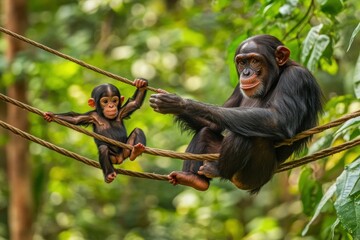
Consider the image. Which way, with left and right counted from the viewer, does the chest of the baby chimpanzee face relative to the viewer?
facing the viewer

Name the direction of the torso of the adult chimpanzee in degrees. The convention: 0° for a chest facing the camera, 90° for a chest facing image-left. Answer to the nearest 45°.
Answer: approximately 45°

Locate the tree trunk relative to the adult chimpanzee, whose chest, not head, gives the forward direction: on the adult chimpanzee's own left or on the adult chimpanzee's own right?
on the adult chimpanzee's own right

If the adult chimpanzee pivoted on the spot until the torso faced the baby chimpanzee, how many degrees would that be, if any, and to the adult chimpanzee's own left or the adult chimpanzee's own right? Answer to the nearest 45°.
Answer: approximately 45° to the adult chimpanzee's own right

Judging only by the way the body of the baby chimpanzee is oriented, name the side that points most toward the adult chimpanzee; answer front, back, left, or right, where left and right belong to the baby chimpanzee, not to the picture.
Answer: left

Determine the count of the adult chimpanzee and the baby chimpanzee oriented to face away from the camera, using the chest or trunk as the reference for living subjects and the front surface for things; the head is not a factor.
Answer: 0
